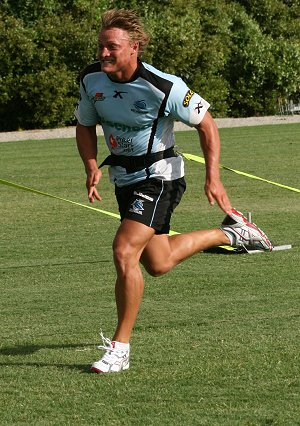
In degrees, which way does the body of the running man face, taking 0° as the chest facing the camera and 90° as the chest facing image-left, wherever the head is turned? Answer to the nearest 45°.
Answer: approximately 45°

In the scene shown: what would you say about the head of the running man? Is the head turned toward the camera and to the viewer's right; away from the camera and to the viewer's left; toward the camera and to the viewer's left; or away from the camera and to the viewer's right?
toward the camera and to the viewer's left
